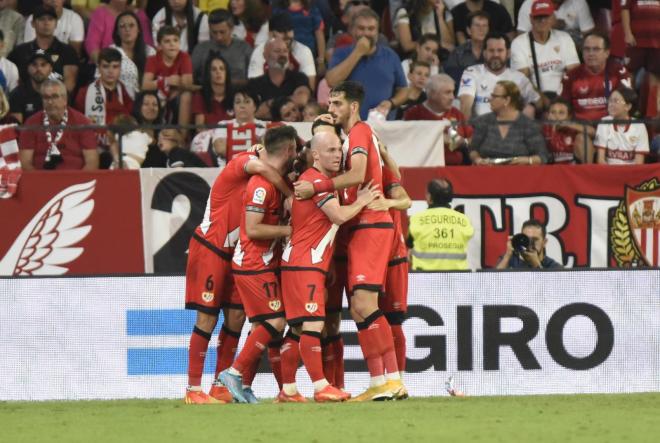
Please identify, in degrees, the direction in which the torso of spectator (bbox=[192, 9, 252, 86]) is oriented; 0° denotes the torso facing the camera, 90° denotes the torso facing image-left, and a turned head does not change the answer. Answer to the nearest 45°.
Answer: approximately 0°

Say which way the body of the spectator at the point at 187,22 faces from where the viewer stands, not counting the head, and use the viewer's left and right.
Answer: facing the viewer

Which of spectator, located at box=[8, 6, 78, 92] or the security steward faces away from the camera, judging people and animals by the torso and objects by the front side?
the security steward

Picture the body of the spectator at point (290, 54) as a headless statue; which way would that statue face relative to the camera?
toward the camera

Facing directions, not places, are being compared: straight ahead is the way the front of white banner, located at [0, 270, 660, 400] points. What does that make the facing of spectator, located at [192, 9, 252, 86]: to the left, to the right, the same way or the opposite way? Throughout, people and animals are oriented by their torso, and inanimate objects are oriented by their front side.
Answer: the same way

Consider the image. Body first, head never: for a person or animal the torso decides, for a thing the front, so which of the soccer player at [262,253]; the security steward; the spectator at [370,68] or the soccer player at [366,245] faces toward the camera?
the spectator

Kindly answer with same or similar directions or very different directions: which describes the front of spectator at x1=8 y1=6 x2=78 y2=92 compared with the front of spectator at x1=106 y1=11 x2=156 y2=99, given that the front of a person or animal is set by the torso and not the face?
same or similar directions

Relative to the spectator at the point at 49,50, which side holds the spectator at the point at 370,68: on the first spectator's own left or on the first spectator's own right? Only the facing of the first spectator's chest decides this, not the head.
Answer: on the first spectator's own left

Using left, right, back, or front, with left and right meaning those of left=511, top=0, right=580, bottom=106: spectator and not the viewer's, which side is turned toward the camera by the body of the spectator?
front

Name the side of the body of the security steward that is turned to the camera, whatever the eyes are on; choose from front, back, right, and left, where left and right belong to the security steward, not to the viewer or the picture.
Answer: back

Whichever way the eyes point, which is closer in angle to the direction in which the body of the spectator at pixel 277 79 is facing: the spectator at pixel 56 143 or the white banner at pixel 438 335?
the white banner

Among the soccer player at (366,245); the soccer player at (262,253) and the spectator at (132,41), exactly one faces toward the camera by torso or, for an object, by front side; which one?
the spectator

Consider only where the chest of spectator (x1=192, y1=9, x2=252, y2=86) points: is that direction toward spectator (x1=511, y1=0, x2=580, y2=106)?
no

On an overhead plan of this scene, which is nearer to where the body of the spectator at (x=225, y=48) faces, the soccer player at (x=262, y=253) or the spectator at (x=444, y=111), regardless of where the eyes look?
the soccer player

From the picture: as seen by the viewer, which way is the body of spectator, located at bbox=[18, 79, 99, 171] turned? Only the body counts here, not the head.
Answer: toward the camera

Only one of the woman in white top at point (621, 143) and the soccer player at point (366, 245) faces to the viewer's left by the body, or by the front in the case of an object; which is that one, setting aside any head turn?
the soccer player

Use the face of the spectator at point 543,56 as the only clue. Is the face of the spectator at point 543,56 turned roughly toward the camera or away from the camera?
toward the camera

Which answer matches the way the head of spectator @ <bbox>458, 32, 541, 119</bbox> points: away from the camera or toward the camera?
toward the camera

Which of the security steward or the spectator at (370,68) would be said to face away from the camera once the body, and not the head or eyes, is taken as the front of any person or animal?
the security steward

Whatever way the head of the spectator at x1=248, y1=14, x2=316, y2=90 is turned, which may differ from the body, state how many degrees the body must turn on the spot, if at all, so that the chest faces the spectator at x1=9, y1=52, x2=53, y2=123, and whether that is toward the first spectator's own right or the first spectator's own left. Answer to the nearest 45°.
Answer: approximately 90° to the first spectator's own right

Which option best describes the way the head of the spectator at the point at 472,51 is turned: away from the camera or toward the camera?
toward the camera

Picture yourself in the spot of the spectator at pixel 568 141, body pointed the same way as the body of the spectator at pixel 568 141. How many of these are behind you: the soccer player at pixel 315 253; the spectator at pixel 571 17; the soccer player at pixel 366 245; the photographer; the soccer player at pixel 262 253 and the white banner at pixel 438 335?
1
